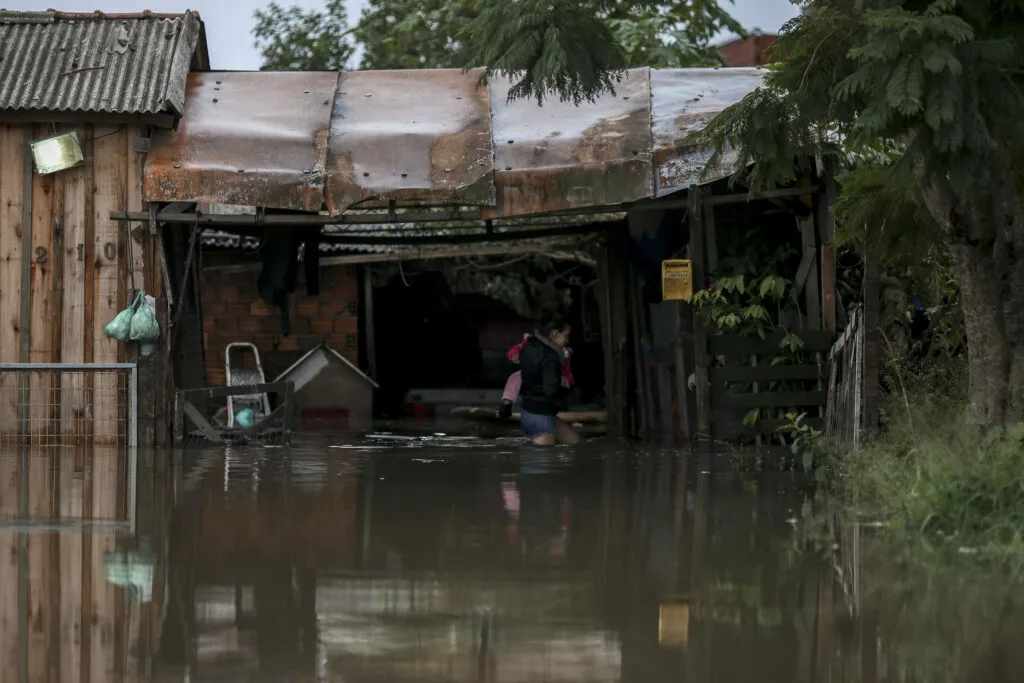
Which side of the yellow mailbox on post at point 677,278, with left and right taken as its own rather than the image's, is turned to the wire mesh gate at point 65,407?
right

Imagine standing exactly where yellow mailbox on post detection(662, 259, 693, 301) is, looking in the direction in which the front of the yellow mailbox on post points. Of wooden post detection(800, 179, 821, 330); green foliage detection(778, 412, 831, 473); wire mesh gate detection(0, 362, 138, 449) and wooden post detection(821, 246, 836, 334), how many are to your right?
1

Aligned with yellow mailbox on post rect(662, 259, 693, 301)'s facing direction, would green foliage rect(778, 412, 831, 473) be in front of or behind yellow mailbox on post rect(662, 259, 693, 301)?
in front

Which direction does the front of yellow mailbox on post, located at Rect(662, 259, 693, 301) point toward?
toward the camera

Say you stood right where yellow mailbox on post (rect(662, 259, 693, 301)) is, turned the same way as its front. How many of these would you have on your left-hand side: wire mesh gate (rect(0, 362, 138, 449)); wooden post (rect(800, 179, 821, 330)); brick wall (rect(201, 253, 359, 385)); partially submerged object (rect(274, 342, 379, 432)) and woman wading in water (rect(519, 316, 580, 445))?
1

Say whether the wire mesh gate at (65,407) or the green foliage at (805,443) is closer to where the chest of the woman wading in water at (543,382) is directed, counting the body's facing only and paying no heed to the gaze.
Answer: the green foliage

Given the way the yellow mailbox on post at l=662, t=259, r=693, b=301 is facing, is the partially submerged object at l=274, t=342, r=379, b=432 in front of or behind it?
behind
